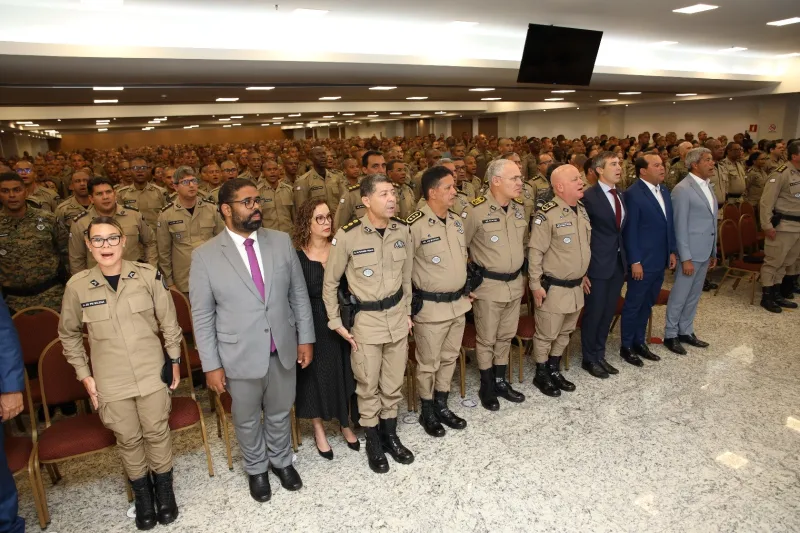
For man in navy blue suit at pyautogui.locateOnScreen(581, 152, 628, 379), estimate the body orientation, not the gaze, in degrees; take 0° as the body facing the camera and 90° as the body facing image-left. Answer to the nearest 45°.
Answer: approximately 315°

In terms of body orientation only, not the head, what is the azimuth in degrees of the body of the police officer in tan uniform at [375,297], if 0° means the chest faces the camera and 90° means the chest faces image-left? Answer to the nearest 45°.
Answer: approximately 315°

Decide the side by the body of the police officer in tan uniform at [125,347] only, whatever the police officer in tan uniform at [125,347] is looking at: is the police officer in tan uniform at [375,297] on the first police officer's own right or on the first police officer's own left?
on the first police officer's own left

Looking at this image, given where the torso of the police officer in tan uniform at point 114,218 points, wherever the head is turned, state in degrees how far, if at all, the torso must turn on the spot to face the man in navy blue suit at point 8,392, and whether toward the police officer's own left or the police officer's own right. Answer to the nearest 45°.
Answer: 0° — they already face them

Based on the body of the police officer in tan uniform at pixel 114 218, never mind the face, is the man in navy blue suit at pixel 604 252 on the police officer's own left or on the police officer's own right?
on the police officer's own left

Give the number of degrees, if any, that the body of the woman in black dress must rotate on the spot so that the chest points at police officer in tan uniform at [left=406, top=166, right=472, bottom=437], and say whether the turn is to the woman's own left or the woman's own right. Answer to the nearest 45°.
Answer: approximately 45° to the woman's own left

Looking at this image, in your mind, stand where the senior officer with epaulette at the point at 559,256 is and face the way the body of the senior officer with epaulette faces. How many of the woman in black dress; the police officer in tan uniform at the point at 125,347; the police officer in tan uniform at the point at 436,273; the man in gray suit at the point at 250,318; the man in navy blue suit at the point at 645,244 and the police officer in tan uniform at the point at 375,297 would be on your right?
5

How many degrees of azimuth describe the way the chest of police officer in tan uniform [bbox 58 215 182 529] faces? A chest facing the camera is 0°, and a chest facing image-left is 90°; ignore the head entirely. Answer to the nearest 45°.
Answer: approximately 0°

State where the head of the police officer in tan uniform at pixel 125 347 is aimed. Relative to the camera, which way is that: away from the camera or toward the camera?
toward the camera

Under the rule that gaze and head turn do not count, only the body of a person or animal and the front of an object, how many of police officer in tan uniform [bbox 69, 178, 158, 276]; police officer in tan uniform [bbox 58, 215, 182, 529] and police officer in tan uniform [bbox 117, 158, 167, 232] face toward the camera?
3

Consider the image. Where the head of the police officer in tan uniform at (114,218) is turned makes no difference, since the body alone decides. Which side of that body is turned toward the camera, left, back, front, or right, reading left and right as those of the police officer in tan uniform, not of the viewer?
front

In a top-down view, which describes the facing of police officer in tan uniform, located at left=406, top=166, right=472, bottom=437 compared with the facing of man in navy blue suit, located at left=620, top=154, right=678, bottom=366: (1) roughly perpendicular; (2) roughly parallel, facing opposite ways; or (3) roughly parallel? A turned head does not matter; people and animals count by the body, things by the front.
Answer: roughly parallel

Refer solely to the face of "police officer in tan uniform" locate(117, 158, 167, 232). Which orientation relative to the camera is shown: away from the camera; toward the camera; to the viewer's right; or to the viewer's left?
toward the camera

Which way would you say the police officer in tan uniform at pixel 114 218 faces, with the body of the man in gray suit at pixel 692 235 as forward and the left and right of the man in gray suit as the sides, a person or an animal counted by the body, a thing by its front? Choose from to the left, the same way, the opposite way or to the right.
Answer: the same way

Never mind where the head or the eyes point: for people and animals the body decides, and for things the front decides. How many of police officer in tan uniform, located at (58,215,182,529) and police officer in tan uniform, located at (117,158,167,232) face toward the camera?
2

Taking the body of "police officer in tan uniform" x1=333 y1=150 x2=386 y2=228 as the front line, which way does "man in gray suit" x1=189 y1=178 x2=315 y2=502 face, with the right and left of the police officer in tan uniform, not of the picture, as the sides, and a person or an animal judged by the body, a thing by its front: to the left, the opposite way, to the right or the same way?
the same way
